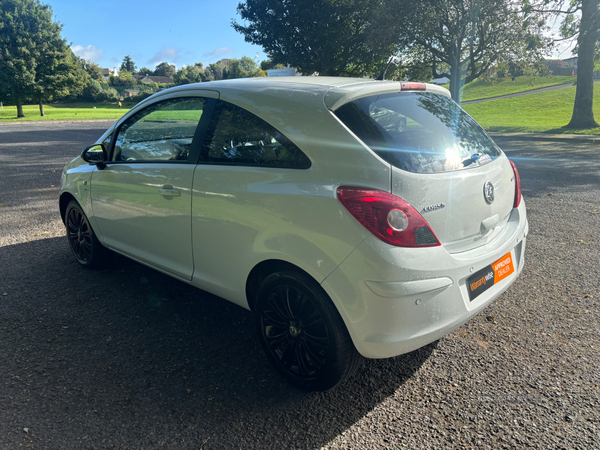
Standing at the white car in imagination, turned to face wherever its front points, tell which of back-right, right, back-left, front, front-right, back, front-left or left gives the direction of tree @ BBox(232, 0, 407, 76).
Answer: front-right

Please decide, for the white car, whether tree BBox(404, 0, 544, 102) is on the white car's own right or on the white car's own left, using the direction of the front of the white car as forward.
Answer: on the white car's own right

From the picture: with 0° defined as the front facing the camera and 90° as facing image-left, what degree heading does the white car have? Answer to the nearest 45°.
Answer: approximately 135°

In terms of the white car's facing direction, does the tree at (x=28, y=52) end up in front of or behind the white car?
in front

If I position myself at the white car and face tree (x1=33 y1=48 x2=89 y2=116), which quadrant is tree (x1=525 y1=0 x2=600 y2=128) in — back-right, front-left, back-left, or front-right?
front-right

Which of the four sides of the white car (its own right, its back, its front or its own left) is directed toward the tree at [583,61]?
right

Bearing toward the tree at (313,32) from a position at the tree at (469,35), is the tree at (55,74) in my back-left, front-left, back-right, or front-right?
front-left

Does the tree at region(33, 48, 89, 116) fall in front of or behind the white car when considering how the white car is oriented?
in front
